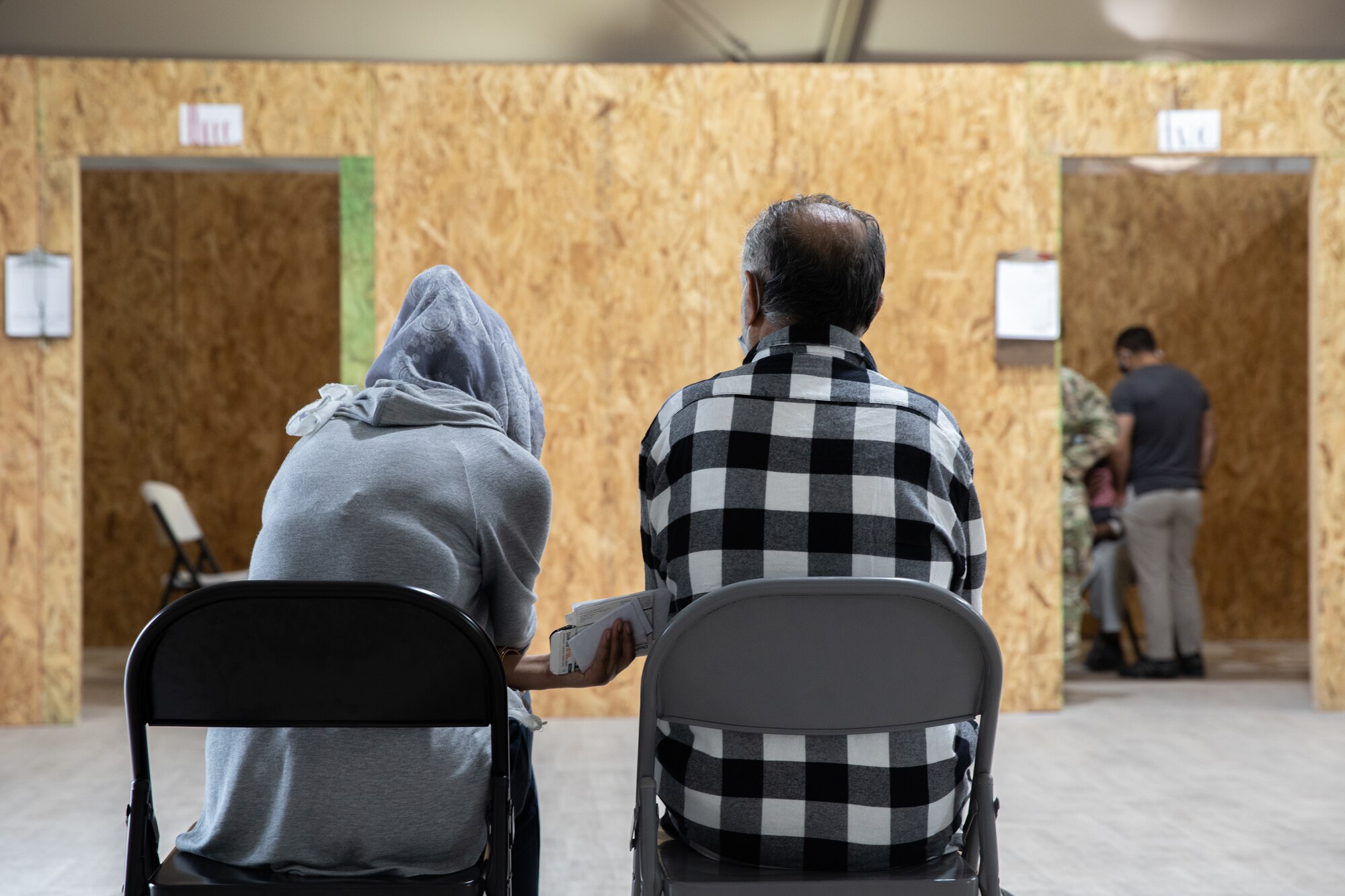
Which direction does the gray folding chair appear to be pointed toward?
away from the camera

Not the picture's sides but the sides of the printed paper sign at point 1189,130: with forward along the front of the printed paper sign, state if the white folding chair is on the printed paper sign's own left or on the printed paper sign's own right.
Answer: on the printed paper sign's own right

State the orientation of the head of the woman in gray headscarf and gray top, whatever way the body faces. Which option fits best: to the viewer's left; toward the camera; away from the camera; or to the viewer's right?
away from the camera

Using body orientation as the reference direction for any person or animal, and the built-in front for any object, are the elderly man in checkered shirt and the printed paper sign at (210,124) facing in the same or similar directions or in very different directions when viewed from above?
very different directions

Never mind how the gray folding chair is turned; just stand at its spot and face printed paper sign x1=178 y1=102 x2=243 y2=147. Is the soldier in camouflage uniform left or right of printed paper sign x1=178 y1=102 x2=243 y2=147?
right

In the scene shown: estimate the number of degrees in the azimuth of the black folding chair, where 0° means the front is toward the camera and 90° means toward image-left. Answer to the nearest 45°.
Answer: approximately 180°

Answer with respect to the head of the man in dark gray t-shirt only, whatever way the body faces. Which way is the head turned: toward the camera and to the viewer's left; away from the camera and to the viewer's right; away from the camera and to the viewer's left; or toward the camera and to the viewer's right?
away from the camera and to the viewer's left

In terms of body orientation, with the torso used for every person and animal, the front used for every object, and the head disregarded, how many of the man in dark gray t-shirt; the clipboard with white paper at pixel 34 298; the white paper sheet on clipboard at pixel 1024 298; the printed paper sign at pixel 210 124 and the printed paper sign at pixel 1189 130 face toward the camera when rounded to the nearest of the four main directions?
4

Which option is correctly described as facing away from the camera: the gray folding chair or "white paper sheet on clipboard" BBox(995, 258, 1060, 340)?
the gray folding chair

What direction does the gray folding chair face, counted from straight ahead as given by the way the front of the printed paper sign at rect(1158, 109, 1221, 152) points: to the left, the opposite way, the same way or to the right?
the opposite way

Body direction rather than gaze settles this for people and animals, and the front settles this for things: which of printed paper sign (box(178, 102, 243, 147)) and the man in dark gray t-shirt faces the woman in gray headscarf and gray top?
the printed paper sign

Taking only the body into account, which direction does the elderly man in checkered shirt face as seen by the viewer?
away from the camera
